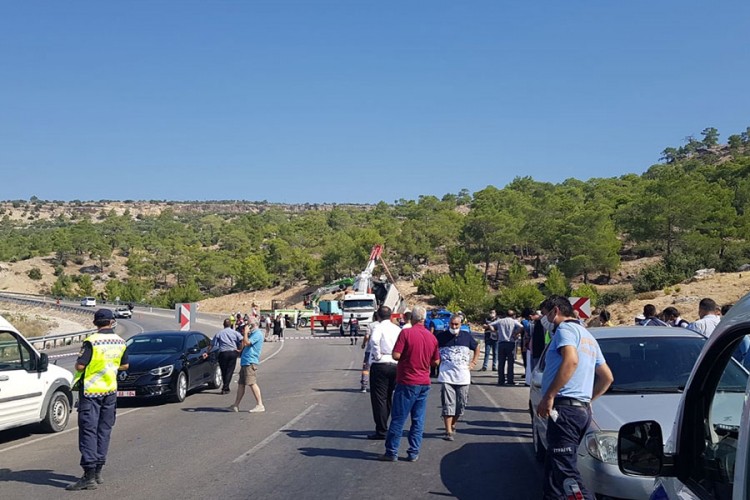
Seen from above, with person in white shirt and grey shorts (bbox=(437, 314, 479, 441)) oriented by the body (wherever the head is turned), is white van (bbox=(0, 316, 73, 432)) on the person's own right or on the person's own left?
on the person's own right

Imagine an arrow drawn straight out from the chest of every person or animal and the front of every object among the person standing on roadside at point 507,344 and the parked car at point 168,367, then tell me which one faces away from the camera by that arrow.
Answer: the person standing on roadside

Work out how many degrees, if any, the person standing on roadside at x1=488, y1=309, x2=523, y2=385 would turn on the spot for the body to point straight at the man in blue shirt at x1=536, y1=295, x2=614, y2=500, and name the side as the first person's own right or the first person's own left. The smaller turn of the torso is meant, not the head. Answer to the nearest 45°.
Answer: approximately 180°

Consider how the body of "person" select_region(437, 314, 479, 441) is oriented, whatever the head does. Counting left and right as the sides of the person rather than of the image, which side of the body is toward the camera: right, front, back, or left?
front

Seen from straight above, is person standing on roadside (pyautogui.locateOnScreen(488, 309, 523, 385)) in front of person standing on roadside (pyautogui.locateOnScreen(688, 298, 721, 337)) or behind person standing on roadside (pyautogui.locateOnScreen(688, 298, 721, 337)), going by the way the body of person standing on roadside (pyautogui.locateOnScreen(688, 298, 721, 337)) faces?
in front

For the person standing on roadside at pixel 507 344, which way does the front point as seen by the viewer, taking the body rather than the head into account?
away from the camera
